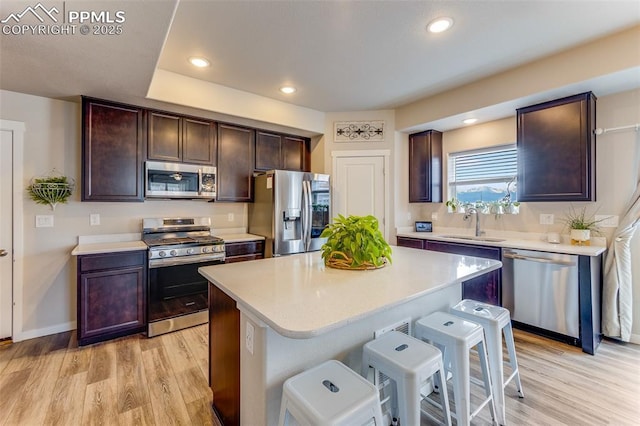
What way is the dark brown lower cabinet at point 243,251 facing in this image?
toward the camera

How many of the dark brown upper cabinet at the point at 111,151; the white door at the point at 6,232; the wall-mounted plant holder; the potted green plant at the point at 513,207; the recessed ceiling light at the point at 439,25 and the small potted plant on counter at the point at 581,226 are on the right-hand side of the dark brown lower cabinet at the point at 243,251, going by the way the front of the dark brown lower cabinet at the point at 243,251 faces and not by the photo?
3

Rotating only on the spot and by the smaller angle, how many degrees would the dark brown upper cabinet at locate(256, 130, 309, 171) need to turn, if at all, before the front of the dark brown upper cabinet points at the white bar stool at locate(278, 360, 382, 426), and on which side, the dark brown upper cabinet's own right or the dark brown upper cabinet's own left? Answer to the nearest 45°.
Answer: approximately 45° to the dark brown upper cabinet's own right

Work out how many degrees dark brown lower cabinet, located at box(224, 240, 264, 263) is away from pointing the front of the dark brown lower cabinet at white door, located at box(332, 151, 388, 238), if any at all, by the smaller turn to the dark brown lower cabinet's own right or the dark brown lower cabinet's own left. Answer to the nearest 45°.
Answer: approximately 90° to the dark brown lower cabinet's own left

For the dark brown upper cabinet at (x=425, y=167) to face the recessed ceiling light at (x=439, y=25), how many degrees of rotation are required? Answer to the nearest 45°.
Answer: approximately 45° to its left

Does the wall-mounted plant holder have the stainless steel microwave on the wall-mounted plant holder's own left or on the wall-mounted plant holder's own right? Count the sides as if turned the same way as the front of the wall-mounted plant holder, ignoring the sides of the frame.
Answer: on the wall-mounted plant holder's own left

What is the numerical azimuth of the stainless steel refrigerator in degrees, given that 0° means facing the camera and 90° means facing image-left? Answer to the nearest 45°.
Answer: approximately 315°

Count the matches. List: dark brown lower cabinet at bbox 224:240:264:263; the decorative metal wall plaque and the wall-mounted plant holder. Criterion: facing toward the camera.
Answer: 3

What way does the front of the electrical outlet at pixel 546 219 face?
toward the camera

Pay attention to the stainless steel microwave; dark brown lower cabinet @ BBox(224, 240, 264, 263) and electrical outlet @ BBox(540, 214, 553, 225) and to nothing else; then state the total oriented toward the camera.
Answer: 3

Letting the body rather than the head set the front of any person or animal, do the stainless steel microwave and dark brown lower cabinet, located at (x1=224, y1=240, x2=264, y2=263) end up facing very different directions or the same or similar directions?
same or similar directions

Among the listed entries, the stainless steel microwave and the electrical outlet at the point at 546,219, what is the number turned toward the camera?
2

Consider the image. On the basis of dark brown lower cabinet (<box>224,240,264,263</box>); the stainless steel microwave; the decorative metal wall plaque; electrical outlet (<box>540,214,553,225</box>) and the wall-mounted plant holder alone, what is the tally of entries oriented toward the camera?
5

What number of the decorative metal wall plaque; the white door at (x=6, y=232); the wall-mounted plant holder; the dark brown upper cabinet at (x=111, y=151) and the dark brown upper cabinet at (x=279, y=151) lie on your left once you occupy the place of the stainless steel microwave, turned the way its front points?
2

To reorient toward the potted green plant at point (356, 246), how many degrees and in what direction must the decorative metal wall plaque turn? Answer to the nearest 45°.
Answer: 0° — it already faces it

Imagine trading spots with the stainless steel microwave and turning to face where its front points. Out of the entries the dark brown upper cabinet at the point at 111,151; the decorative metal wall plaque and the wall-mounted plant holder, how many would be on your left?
1
